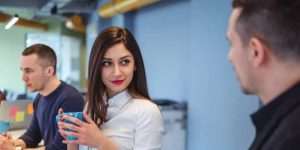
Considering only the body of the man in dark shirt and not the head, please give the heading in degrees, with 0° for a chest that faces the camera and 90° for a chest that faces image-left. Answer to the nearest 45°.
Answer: approximately 135°

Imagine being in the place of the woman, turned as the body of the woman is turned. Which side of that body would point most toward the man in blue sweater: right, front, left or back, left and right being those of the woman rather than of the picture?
right

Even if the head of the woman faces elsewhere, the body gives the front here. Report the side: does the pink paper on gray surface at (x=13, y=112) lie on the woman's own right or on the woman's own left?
on the woman's own right

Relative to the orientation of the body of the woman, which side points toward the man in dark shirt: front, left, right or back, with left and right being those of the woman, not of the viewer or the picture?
left

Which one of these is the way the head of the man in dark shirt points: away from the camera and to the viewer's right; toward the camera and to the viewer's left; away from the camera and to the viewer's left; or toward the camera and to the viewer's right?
away from the camera and to the viewer's left
